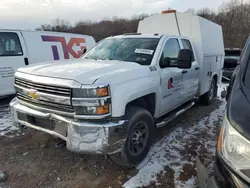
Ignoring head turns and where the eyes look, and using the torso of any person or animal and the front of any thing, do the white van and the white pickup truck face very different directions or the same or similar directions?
same or similar directions

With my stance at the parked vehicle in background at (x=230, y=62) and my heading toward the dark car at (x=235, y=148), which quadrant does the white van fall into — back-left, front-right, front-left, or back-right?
front-right

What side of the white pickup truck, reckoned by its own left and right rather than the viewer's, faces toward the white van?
right

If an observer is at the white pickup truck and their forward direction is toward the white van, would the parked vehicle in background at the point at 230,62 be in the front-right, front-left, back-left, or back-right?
front-right

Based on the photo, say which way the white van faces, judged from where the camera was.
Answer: facing the viewer and to the left of the viewer

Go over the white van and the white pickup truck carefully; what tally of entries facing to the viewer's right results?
0

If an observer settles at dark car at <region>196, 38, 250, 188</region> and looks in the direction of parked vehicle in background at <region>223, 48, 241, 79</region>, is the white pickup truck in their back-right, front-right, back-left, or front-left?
front-left

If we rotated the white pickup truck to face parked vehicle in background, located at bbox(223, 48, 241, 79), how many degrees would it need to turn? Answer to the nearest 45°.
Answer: approximately 180°

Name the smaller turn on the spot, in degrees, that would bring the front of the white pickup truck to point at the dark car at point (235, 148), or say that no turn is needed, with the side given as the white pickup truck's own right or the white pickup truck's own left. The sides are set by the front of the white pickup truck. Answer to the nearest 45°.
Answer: approximately 90° to the white pickup truck's own left
